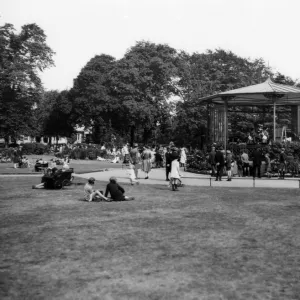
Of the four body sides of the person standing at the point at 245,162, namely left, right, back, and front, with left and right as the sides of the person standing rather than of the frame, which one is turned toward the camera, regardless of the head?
back

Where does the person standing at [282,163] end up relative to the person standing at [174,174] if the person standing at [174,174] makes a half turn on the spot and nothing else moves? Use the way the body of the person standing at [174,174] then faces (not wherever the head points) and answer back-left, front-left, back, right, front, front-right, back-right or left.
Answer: back-left

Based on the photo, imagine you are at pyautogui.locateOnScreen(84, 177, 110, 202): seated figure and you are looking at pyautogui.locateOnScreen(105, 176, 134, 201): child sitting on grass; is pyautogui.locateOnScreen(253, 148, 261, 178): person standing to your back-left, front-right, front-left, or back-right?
front-left

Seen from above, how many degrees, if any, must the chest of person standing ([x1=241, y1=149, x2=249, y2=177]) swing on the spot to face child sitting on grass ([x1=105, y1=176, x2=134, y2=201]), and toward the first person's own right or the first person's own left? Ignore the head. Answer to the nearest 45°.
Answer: approximately 180°

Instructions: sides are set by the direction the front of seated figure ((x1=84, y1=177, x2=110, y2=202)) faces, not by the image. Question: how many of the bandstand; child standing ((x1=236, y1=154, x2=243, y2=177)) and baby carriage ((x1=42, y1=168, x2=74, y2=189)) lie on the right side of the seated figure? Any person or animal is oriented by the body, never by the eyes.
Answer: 0

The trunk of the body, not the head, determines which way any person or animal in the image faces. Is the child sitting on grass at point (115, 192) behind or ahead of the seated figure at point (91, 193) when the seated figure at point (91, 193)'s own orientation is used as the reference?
ahead

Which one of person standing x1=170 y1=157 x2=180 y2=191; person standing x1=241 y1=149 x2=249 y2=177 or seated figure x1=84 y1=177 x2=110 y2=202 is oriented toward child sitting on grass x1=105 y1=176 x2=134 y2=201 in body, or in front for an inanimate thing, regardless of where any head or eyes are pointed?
the seated figure

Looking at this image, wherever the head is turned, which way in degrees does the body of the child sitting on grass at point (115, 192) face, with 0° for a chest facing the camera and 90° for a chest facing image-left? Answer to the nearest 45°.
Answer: approximately 225°

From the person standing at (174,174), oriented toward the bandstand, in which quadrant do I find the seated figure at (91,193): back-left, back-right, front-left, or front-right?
back-left

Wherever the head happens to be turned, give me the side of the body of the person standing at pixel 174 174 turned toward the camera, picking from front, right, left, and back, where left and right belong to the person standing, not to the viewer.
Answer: back

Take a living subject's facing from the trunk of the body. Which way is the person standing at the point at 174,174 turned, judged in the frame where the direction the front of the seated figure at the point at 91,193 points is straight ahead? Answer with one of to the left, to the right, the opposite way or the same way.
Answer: to the left

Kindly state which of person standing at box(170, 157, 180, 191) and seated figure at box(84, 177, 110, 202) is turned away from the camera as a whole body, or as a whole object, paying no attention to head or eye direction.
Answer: the person standing

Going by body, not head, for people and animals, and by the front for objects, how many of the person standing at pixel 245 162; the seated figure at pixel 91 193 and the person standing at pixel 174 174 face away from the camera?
2

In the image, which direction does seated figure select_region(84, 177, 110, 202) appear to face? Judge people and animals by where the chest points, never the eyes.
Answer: to the viewer's right

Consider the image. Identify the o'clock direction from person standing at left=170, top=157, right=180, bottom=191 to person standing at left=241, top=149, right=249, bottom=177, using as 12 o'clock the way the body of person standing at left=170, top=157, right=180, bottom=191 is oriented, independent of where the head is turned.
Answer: person standing at left=241, top=149, right=249, bottom=177 is roughly at 1 o'clock from person standing at left=170, top=157, right=180, bottom=191.
